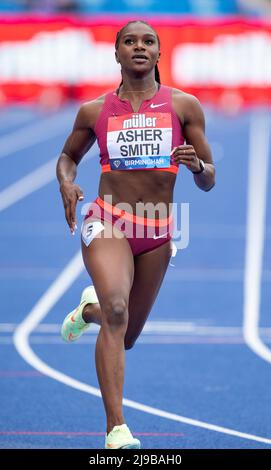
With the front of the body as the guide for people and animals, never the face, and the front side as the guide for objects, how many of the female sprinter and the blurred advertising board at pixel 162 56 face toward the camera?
2

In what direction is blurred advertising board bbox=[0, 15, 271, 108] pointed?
toward the camera

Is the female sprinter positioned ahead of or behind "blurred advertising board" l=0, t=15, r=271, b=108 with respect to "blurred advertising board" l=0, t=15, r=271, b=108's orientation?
ahead

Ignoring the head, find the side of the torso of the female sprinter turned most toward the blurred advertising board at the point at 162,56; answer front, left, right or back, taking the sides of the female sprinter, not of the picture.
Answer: back

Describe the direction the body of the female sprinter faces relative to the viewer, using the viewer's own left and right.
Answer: facing the viewer
